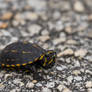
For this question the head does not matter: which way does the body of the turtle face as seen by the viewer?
to the viewer's right

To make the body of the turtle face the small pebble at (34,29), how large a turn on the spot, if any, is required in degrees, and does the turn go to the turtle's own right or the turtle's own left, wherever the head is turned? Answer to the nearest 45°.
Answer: approximately 90° to the turtle's own left

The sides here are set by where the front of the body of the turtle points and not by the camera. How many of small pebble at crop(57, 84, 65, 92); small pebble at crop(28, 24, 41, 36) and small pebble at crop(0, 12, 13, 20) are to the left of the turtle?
2

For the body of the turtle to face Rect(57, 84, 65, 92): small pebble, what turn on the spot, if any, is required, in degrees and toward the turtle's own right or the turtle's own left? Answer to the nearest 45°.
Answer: approximately 45° to the turtle's own right

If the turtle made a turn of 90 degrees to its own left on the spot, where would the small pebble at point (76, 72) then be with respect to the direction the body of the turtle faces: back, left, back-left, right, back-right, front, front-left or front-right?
right

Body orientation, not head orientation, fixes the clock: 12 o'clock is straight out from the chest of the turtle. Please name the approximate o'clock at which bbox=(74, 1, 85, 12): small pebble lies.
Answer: The small pebble is roughly at 10 o'clock from the turtle.

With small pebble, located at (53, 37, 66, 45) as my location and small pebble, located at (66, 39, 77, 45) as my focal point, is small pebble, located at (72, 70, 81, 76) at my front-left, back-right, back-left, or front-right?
front-right

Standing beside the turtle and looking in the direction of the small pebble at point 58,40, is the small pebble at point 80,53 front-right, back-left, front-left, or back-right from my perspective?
front-right

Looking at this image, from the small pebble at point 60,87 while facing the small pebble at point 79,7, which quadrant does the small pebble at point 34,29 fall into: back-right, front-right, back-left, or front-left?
front-left

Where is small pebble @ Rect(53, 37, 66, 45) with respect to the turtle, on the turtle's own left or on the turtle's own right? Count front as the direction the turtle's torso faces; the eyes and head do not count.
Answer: on the turtle's own left

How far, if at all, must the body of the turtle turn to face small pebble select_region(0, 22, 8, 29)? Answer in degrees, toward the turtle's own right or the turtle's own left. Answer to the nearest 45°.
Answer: approximately 90° to the turtle's own left

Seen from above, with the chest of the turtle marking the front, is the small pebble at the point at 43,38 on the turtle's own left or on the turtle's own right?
on the turtle's own left

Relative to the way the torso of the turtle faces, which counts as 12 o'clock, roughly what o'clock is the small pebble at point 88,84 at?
The small pebble is roughly at 1 o'clock from the turtle.

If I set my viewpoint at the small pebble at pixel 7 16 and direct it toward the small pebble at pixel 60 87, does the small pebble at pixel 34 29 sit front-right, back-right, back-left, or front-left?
front-left
